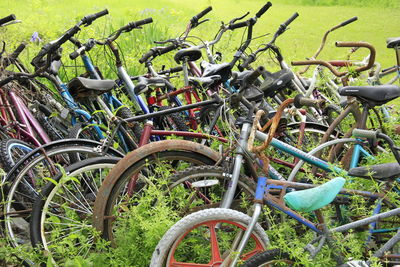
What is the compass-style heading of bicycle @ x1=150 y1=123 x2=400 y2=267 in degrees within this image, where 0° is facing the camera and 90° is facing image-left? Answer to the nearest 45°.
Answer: approximately 90°
